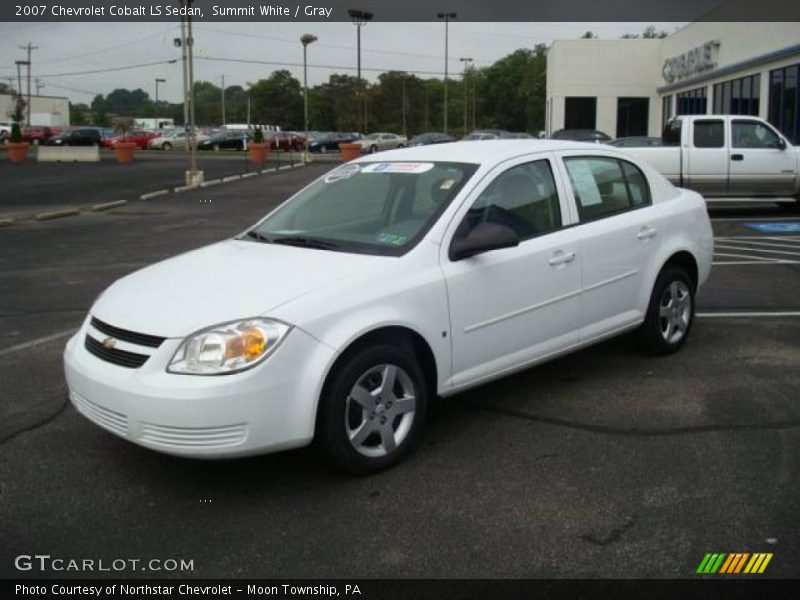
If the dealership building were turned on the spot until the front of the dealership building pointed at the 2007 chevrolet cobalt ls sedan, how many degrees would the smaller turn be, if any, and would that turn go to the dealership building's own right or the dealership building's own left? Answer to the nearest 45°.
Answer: approximately 45° to the dealership building's own left

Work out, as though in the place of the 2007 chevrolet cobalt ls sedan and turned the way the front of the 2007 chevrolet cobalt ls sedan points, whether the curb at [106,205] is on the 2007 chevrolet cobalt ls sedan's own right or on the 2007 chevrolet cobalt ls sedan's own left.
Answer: on the 2007 chevrolet cobalt ls sedan's own right

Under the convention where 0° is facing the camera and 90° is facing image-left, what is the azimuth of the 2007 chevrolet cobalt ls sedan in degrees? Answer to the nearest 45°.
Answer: approximately 45°

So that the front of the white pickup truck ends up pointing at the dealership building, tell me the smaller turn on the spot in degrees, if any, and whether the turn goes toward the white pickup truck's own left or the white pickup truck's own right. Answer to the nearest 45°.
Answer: approximately 90° to the white pickup truck's own left

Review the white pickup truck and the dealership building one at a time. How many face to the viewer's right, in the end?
1

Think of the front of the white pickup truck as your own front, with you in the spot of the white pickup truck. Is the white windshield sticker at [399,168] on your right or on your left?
on your right

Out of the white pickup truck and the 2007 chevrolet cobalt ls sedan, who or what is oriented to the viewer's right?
the white pickup truck

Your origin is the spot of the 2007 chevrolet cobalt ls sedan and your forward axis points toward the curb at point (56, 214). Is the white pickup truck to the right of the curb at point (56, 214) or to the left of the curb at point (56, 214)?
right

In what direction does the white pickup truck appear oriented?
to the viewer's right

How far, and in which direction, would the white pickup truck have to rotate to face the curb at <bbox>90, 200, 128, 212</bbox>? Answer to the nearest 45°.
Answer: approximately 180°
